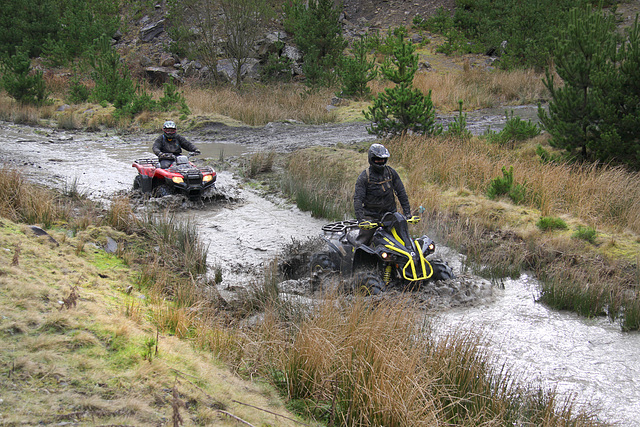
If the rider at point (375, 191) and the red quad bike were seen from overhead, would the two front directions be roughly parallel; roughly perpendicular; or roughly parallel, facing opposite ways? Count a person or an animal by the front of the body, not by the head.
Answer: roughly parallel

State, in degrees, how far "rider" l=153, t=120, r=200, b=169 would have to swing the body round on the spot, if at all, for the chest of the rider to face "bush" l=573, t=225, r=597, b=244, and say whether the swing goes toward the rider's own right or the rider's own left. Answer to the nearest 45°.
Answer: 0° — they already face it

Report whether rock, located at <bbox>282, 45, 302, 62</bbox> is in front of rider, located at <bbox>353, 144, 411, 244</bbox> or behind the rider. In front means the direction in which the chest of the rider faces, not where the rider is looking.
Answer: behind

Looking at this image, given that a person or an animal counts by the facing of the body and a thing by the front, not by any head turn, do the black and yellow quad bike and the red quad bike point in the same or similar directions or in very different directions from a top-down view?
same or similar directions

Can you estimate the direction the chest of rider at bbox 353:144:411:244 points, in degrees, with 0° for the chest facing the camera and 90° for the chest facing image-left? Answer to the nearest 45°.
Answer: approximately 315°

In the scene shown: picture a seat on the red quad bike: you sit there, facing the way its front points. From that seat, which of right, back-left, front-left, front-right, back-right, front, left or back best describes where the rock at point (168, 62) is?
back-left

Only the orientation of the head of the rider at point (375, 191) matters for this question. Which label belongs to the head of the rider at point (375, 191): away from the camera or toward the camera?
toward the camera

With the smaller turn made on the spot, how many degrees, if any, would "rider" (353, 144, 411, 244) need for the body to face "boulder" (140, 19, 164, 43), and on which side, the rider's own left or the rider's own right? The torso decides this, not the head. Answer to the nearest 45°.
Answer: approximately 180°

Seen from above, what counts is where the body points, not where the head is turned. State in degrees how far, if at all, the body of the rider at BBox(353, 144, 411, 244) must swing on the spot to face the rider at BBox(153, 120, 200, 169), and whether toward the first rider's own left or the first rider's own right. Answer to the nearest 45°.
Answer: approximately 180°

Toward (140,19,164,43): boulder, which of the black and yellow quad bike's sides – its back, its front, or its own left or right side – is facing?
back

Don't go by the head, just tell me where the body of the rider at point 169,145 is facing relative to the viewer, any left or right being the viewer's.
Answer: facing the viewer and to the right of the viewer

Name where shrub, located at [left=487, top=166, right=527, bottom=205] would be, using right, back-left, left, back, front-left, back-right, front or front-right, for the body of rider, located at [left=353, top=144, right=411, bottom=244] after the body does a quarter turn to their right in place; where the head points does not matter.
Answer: back

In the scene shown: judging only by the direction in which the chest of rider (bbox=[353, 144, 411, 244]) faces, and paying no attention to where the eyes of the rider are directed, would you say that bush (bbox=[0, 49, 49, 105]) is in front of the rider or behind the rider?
behind

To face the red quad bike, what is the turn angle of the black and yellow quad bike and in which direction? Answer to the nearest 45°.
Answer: approximately 180°

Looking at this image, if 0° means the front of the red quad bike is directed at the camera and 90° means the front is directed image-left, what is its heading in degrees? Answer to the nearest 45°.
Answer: approximately 315°
